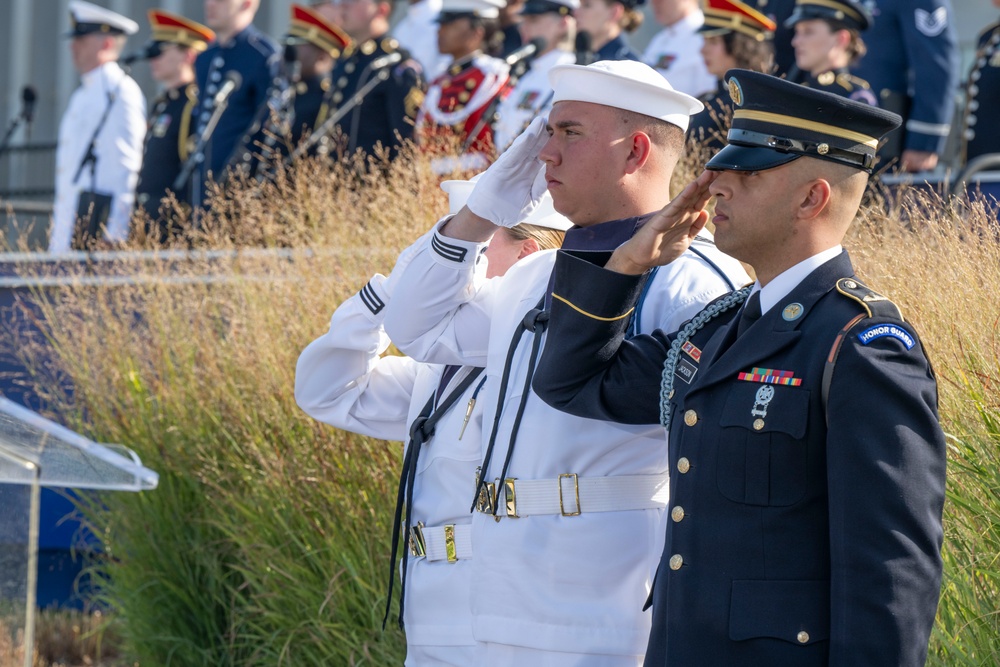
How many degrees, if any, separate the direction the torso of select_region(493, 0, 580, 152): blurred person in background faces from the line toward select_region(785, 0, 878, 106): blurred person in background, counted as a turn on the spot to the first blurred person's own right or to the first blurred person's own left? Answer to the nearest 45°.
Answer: approximately 90° to the first blurred person's own left

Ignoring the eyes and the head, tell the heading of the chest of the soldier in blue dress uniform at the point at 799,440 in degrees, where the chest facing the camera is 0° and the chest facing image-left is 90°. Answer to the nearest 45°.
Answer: approximately 45°

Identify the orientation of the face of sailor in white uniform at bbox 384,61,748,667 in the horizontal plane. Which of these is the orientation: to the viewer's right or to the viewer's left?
to the viewer's left

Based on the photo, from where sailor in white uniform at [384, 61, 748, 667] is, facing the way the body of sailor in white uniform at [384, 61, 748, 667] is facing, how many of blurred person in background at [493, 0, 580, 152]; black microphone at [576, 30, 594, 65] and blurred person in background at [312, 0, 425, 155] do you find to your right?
3

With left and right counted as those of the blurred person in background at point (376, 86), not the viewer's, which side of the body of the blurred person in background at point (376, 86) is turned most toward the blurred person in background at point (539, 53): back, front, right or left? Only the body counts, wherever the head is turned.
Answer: left

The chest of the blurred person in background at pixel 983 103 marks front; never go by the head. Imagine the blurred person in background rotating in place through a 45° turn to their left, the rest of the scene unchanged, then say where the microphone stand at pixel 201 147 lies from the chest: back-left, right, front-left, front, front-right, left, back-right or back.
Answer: right

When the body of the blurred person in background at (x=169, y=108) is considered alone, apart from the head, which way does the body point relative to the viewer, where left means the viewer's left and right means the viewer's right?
facing the viewer and to the left of the viewer

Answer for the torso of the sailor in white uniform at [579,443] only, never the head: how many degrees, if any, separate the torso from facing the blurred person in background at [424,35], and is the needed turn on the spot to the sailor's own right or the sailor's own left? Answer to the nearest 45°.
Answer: approximately 90° to the sailor's own right

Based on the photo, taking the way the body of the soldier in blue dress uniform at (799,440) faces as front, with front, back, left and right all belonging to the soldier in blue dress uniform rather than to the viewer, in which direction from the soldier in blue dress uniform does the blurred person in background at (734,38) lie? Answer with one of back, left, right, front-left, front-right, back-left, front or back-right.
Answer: back-right

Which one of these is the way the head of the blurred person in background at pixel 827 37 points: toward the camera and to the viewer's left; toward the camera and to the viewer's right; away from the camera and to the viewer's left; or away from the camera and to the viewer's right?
toward the camera and to the viewer's left

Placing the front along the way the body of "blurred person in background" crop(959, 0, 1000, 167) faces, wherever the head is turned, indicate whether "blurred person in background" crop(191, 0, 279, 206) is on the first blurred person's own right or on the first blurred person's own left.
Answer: on the first blurred person's own right

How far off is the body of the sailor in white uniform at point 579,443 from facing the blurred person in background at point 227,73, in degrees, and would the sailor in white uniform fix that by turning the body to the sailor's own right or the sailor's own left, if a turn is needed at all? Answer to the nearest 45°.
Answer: approximately 90° to the sailor's own right

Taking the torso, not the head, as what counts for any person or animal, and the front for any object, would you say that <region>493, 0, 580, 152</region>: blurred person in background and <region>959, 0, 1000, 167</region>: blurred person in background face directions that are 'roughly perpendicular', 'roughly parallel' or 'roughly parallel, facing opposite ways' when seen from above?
roughly parallel

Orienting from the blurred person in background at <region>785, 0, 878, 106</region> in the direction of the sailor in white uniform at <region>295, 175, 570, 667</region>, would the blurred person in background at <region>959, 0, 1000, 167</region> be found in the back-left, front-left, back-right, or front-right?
back-left

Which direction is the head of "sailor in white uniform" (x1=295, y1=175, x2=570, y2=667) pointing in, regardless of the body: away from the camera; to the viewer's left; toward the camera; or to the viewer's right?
to the viewer's left
